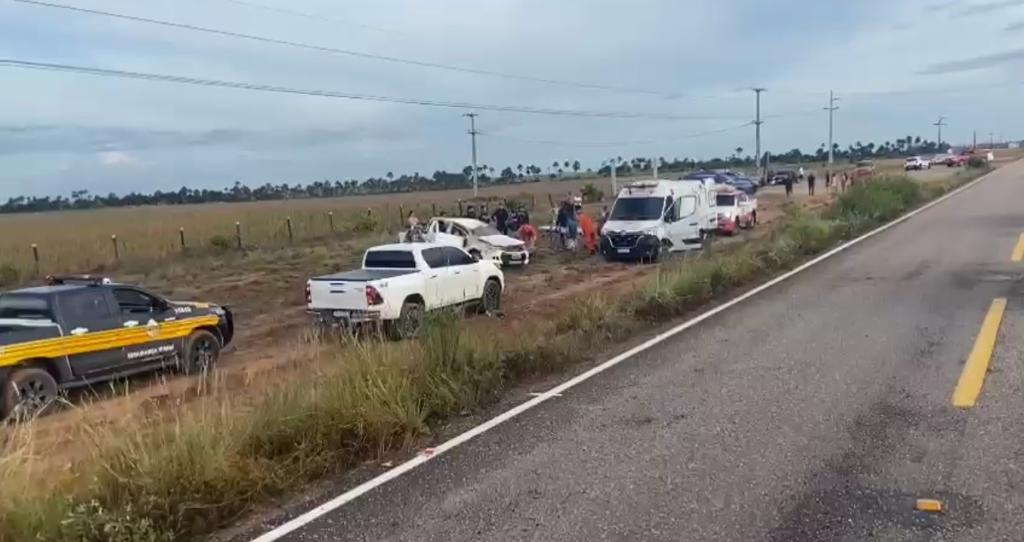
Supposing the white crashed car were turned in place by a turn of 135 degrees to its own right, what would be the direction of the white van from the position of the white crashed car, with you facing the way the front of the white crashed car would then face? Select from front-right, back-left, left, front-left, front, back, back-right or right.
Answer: back

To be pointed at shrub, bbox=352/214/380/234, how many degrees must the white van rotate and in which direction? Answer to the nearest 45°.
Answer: approximately 90° to its right

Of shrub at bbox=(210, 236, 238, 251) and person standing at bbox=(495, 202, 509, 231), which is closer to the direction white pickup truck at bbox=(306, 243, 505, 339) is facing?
the person standing

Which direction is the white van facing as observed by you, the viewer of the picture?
facing the viewer and to the left of the viewer

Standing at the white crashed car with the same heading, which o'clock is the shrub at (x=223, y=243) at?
The shrub is roughly at 6 o'clock from the white crashed car.

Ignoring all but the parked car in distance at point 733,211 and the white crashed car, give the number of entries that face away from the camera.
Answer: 0

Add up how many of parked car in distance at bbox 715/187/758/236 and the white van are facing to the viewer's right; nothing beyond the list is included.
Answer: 0

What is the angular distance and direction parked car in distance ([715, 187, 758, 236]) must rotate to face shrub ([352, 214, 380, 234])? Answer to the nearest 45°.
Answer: approximately 45° to its right

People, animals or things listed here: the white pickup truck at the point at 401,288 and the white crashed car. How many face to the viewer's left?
0

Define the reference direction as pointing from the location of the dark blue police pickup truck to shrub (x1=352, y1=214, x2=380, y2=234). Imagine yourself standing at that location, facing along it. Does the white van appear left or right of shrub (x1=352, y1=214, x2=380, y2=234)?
right

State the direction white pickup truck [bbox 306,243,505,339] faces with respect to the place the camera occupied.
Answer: facing away from the viewer and to the right of the viewer

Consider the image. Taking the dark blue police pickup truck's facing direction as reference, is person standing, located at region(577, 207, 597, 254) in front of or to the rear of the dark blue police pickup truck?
in front

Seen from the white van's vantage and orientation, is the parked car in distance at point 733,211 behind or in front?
behind

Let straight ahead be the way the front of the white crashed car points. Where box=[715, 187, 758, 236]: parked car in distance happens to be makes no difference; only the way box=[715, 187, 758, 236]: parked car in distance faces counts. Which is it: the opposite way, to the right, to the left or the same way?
to the right

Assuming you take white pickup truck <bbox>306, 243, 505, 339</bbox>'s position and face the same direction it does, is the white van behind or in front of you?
in front

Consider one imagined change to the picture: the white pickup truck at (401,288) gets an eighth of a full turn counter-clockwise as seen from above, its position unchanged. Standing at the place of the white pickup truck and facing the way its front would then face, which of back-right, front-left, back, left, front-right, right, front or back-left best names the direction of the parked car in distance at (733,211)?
front-right

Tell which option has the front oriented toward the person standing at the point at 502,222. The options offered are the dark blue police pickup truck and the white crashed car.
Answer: the dark blue police pickup truck

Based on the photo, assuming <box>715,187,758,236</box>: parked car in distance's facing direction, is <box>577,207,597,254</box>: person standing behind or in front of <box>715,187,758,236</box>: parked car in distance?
in front

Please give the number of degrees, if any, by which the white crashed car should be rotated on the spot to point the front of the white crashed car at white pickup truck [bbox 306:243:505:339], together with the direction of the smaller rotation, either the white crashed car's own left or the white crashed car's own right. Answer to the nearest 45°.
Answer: approximately 45° to the white crashed car's own right
